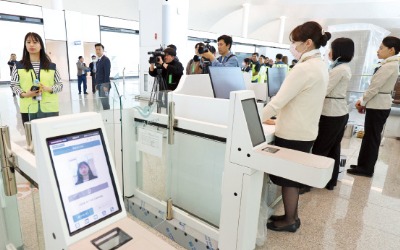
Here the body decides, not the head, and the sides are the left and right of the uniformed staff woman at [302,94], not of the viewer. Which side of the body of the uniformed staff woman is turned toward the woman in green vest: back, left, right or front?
front

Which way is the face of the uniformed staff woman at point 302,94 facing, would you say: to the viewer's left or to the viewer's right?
to the viewer's left

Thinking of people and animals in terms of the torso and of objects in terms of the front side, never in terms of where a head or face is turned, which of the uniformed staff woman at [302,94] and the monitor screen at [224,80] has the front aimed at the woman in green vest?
the uniformed staff woman

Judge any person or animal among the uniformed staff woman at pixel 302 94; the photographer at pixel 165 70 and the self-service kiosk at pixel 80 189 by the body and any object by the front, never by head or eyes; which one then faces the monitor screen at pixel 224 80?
the uniformed staff woman

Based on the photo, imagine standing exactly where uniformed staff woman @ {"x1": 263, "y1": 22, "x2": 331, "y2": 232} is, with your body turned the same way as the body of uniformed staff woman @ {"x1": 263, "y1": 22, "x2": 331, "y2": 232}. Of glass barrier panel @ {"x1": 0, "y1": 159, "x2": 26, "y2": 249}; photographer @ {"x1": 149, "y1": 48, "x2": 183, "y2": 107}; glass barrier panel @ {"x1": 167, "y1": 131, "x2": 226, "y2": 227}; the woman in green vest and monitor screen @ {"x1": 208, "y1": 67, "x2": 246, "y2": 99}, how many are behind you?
0

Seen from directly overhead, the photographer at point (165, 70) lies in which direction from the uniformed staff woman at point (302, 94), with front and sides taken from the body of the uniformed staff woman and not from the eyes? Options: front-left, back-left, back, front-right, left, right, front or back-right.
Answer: front-right

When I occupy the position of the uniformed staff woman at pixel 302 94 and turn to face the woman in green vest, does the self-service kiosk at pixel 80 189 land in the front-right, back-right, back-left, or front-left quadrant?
front-left

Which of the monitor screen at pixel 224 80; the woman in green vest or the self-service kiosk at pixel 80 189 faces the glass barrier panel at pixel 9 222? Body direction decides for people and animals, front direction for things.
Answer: the woman in green vest

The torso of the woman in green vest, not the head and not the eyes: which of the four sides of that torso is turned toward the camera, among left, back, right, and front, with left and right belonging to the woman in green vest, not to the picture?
front

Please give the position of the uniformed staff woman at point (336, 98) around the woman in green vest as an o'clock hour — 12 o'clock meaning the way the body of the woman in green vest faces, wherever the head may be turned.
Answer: The uniformed staff woman is roughly at 10 o'clock from the woman in green vest.

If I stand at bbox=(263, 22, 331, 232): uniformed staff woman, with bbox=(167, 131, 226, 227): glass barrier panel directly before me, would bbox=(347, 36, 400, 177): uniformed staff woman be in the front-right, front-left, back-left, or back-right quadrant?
back-right

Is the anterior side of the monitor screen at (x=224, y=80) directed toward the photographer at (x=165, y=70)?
no

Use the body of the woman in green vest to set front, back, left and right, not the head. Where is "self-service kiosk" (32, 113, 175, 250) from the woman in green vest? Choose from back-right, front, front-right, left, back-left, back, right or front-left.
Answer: front

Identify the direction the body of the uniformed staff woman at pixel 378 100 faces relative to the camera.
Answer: to the viewer's left

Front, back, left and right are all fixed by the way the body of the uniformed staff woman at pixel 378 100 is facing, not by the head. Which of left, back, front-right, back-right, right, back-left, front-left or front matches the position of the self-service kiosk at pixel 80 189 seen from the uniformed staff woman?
left

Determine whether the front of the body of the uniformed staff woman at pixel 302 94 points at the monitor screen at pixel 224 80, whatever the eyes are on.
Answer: yes

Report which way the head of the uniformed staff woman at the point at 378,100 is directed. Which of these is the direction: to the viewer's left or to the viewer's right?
to the viewer's left

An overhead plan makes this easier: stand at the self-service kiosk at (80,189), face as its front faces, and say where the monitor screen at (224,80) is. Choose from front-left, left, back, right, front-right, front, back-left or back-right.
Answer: left

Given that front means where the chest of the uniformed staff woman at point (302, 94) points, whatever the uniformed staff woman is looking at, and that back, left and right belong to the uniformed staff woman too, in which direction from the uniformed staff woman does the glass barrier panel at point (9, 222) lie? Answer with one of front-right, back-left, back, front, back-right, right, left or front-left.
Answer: front-left

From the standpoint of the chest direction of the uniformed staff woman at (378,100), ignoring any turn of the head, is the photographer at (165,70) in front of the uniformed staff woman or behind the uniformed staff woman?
in front
